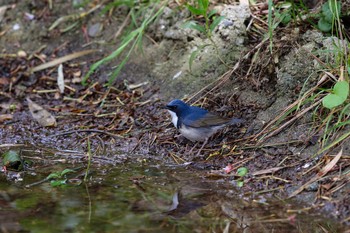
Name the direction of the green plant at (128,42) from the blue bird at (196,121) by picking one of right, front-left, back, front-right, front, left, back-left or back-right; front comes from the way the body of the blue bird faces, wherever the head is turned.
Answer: front-right

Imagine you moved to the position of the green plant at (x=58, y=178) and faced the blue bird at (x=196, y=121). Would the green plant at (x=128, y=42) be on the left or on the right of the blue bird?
left

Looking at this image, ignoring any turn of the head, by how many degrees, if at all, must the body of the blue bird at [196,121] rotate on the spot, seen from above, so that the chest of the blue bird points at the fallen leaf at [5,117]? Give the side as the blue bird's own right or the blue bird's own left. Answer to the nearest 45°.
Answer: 0° — it already faces it

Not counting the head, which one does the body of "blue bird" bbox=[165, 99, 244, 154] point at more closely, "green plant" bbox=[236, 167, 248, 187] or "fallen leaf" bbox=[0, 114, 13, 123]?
the fallen leaf

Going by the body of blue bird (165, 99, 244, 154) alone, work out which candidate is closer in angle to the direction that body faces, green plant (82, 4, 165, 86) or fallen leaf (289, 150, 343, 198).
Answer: the green plant

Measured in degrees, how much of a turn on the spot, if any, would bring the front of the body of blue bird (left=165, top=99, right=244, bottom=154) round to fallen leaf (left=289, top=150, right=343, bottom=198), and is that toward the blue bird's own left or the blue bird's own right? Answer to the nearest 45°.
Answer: approximately 135° to the blue bird's own left

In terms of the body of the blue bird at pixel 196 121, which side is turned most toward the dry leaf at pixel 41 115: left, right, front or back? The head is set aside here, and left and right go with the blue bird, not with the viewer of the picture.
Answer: front

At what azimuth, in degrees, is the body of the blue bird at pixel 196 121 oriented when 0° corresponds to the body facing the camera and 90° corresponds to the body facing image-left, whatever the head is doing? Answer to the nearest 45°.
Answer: approximately 90°

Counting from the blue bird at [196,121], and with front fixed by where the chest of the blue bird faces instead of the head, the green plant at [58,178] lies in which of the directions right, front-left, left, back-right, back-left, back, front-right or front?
front-left

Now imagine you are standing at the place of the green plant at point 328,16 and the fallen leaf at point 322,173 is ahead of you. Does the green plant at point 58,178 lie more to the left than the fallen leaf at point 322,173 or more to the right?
right

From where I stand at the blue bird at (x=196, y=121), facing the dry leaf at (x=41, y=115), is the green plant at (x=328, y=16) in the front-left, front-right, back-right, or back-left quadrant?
back-right

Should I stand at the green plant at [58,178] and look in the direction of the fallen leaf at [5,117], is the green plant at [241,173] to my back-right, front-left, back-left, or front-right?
back-right

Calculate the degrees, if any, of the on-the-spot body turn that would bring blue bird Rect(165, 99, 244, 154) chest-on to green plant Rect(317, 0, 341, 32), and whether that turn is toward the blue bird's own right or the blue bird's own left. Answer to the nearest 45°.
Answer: approximately 135° to the blue bird's own right

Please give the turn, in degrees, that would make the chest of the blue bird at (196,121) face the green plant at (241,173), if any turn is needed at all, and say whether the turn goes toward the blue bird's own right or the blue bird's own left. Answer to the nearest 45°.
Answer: approximately 135° to the blue bird's own left
